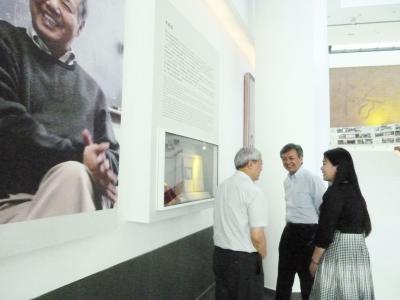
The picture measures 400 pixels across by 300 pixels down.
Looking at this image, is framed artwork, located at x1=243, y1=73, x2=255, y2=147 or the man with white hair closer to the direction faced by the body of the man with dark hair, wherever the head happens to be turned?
the man with white hair

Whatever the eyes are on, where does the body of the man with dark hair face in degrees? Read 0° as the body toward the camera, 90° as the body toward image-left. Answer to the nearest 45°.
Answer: approximately 45°

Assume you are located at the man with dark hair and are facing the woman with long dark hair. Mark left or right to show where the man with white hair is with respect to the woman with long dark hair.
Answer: right

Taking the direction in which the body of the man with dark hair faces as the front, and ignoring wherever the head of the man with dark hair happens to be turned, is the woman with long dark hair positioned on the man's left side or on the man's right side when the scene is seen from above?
on the man's left side

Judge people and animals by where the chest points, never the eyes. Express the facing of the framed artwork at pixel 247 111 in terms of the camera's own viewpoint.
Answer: facing to the right of the viewer

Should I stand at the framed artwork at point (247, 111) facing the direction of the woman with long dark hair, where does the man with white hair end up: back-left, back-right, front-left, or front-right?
front-right

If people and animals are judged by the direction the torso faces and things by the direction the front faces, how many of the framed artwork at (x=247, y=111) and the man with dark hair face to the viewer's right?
1

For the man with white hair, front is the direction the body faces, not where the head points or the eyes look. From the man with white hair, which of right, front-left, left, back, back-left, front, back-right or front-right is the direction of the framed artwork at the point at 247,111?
front-left

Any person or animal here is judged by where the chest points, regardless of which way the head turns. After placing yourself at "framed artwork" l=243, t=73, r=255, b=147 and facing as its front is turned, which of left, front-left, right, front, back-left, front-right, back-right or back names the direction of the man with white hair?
right

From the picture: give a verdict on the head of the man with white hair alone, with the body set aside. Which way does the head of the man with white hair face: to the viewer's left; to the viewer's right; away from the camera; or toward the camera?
to the viewer's right

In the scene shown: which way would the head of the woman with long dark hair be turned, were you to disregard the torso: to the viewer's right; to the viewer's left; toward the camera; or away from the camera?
to the viewer's left

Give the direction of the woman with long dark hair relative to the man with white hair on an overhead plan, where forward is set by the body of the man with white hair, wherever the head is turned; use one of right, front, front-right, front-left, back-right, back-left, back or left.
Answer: front-right

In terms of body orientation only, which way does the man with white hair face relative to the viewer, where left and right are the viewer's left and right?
facing away from the viewer and to the right of the viewer

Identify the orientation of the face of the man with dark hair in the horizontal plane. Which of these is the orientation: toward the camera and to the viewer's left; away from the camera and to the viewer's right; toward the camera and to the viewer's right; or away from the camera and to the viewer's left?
toward the camera and to the viewer's left

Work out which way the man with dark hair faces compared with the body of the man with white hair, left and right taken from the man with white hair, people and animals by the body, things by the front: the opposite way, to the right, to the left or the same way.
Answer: the opposite way
